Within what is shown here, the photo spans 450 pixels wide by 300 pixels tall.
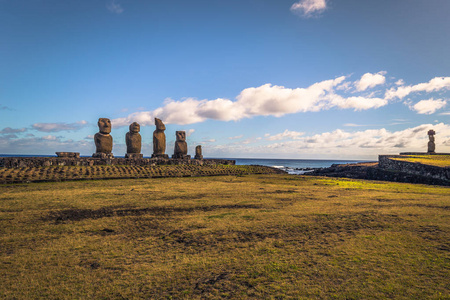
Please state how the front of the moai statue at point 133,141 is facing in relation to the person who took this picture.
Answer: facing the viewer and to the right of the viewer

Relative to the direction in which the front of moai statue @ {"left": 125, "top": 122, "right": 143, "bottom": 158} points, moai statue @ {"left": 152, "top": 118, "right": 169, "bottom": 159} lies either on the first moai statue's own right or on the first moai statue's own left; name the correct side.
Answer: on the first moai statue's own left

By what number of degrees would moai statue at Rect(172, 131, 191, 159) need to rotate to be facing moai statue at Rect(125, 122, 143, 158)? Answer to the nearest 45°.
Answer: approximately 90° to its right

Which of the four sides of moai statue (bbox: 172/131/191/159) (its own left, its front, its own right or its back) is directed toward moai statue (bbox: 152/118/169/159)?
right

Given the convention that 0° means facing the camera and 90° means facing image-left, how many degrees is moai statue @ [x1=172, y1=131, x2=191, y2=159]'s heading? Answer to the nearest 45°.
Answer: approximately 315°

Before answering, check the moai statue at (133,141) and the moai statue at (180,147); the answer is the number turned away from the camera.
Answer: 0

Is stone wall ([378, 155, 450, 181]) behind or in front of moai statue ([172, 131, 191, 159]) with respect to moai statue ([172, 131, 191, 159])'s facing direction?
in front

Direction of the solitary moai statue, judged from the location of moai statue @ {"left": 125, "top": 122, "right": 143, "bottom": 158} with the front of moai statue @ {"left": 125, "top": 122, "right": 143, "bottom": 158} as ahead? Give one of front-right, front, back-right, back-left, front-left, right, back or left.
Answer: front-left

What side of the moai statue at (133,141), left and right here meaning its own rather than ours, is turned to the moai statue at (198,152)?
left
